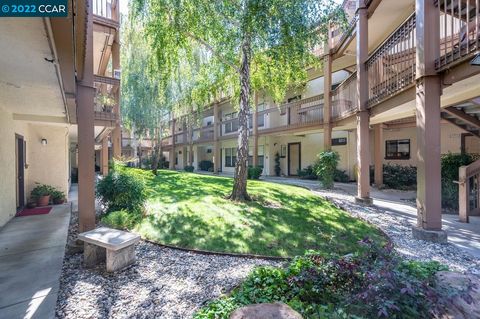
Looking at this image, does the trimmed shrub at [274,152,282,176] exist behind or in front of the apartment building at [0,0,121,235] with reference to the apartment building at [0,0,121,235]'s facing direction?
in front

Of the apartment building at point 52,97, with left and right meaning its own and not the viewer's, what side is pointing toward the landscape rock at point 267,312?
right

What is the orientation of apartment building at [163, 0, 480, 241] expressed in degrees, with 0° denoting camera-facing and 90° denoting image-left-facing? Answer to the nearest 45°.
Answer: approximately 45°

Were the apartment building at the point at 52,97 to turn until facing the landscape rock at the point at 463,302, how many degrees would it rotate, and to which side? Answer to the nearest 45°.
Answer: approximately 45° to its right

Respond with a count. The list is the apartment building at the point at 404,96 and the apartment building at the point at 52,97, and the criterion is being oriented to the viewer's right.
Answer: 1

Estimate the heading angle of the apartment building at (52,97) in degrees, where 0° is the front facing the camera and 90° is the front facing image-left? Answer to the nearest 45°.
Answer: approximately 270°

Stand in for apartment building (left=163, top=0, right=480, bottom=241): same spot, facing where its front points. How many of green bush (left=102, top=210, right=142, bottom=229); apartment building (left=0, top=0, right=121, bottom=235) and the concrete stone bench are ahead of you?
3

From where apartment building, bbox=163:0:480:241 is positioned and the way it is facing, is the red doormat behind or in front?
in front

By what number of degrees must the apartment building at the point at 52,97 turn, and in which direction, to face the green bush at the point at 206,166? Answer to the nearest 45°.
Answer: approximately 45° to its left

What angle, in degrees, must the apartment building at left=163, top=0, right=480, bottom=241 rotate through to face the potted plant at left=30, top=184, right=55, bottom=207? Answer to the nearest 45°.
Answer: approximately 45° to its right

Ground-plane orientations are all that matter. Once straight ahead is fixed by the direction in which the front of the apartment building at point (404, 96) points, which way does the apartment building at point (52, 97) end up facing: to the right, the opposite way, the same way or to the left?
the opposite way

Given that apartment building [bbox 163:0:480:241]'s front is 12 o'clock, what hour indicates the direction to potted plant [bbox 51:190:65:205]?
The potted plant is roughly at 1 o'clock from the apartment building.
